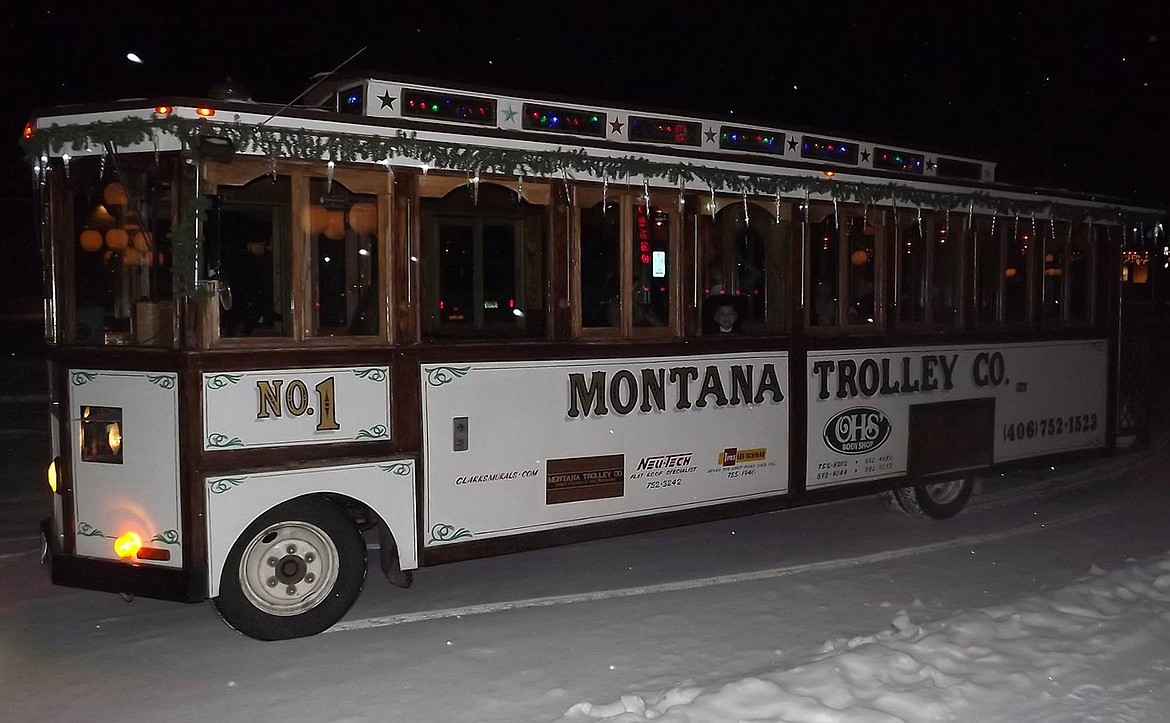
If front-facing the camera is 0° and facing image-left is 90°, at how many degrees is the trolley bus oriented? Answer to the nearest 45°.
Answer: approximately 45°
